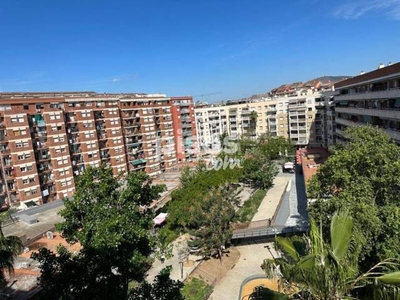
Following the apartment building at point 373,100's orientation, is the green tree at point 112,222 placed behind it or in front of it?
in front

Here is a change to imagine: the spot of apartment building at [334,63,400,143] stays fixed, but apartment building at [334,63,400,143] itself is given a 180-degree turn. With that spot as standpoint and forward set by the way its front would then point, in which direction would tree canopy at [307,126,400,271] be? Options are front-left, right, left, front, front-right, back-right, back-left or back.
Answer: back-right

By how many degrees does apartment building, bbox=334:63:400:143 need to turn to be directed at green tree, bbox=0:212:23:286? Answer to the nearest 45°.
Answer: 0° — it already faces it

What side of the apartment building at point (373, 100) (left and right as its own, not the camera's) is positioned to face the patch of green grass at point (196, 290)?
front

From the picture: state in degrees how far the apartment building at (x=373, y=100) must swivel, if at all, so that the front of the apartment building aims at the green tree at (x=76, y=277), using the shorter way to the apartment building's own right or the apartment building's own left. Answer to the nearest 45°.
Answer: approximately 45° to the apartment building's own left

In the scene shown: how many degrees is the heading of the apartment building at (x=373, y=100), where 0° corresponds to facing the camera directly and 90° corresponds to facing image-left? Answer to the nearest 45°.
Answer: approximately 45°

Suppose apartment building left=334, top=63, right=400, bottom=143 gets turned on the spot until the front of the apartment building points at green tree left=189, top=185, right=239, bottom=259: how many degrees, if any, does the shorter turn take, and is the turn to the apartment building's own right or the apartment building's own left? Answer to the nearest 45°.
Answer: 0° — it already faces it
